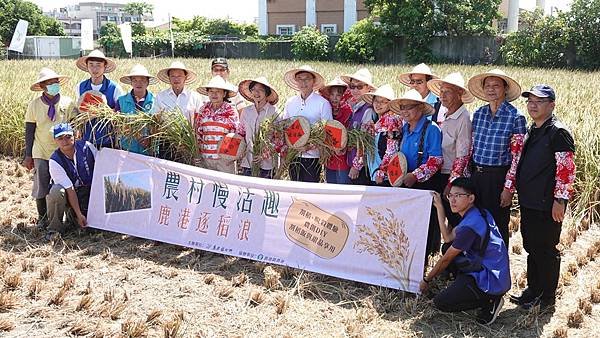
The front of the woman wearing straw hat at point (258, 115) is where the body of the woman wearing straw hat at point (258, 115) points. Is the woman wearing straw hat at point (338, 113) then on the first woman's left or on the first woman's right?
on the first woman's left

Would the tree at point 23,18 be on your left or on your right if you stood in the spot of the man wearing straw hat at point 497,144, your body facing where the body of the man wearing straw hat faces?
on your right

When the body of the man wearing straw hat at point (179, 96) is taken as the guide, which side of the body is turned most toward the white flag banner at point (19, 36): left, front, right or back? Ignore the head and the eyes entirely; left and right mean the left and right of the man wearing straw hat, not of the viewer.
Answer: back

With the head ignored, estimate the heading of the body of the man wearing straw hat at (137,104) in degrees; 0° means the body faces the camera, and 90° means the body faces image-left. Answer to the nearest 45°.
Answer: approximately 0°

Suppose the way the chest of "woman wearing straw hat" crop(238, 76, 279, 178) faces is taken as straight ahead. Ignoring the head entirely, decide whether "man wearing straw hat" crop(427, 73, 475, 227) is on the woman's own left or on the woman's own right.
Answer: on the woman's own left

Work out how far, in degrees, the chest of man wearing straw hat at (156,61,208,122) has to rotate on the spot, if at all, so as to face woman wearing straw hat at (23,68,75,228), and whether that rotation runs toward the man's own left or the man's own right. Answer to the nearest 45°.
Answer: approximately 90° to the man's own right

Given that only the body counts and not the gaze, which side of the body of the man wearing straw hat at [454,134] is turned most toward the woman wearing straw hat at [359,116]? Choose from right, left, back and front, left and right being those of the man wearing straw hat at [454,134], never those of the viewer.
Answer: right

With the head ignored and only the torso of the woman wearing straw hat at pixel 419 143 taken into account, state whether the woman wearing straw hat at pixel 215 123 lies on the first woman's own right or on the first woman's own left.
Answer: on the first woman's own right

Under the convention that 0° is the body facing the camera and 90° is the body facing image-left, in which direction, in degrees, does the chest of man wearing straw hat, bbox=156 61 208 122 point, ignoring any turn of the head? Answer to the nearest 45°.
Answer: approximately 0°

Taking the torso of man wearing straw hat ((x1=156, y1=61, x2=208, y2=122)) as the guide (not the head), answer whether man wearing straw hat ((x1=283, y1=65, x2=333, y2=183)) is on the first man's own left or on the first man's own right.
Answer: on the first man's own left

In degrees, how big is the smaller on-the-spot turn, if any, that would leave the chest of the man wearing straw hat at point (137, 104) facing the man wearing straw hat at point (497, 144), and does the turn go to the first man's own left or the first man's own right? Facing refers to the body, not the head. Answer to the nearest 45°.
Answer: approximately 45° to the first man's own left

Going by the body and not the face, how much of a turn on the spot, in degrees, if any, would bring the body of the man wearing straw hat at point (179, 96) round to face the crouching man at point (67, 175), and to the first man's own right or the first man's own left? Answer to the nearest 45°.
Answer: approximately 90° to the first man's own right
